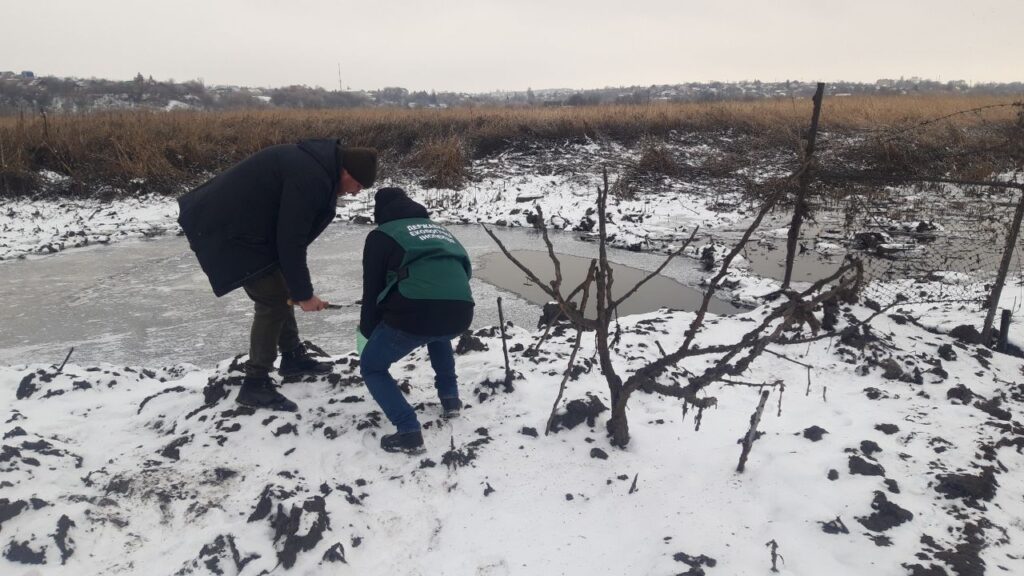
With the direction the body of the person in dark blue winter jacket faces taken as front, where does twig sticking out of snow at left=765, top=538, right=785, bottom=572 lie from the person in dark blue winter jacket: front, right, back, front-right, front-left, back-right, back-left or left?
front-right

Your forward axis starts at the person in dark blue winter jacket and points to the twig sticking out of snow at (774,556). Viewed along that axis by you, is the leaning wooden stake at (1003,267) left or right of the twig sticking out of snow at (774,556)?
left

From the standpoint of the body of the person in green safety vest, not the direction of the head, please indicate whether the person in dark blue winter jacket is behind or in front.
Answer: in front

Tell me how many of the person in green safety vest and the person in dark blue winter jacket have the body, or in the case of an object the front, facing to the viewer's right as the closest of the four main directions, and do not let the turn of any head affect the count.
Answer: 1

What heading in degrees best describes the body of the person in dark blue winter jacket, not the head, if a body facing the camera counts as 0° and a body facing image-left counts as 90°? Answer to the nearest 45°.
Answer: approximately 270°

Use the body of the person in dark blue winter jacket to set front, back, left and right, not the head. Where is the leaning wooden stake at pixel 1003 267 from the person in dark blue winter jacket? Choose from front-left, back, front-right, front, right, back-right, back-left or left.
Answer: front

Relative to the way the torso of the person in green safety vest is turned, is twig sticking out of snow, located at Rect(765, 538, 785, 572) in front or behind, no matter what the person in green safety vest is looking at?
behind

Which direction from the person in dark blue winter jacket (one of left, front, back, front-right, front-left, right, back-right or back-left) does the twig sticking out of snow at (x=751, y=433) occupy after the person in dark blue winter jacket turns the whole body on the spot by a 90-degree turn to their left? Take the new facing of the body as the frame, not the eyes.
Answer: back-right

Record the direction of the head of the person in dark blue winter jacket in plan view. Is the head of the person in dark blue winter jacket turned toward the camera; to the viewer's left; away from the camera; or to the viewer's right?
to the viewer's right

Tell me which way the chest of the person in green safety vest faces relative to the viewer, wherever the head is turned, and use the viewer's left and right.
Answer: facing away from the viewer and to the left of the viewer
